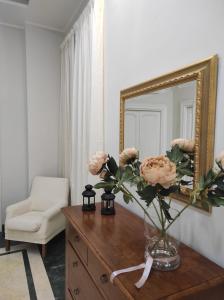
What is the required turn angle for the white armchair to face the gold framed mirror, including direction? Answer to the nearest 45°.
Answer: approximately 45° to its left

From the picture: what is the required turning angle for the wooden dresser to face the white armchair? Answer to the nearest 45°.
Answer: approximately 90° to its right

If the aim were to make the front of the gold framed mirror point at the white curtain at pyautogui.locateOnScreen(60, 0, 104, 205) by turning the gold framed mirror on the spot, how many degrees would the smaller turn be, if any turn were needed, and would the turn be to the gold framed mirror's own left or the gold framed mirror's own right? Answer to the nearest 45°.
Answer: approximately 90° to the gold framed mirror's own right

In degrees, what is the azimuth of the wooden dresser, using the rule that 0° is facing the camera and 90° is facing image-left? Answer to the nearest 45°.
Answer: approximately 45°

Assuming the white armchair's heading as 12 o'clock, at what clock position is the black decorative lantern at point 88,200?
The black decorative lantern is roughly at 10 o'clock from the white armchair.

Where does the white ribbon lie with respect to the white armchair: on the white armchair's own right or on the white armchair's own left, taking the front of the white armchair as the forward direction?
on the white armchair's own left
